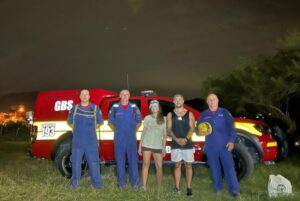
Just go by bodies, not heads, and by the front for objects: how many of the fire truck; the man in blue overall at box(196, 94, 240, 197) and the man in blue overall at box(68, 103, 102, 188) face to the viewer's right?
1

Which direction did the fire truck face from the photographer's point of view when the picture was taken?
facing to the right of the viewer

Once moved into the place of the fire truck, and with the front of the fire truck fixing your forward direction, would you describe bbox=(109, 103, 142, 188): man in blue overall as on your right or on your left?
on your right

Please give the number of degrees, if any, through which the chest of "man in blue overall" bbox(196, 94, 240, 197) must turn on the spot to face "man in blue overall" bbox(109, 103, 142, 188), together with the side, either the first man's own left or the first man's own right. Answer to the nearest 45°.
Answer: approximately 90° to the first man's own right

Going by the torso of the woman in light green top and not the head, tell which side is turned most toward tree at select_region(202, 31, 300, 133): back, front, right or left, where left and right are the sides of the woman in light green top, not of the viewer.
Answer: back

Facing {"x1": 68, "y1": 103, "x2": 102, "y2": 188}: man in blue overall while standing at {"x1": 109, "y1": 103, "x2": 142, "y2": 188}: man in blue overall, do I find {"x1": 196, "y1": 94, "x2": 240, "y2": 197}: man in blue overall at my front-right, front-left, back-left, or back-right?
back-left

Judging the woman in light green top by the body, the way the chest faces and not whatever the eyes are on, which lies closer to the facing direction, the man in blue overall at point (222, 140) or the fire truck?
the man in blue overall

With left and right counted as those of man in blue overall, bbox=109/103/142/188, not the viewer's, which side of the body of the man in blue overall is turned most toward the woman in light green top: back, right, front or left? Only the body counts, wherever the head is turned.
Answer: left

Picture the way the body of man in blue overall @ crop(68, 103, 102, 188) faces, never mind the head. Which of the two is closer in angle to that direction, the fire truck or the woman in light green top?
the woman in light green top

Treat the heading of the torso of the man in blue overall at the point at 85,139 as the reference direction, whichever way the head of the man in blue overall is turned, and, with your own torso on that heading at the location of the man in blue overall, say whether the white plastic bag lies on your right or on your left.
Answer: on your left

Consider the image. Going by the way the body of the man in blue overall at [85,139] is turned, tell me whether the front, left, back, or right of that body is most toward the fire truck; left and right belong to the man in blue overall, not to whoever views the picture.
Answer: back
